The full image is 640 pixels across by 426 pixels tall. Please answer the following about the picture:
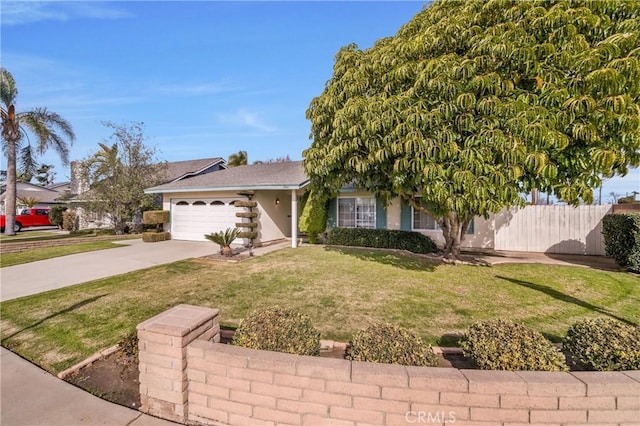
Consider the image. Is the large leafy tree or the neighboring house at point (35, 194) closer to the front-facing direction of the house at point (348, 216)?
the large leafy tree

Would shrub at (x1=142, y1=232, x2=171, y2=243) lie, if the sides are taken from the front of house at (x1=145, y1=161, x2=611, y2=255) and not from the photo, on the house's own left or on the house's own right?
on the house's own right

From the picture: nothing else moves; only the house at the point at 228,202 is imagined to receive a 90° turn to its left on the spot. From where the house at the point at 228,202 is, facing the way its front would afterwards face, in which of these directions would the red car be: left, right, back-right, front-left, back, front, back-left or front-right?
back-left

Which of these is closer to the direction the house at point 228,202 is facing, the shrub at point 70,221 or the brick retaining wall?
the brick retaining wall

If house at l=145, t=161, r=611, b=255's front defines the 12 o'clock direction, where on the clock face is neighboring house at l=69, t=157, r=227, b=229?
The neighboring house is roughly at 4 o'clock from the house.

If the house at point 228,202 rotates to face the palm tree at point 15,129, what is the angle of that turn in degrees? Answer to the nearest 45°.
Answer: approximately 135° to its right

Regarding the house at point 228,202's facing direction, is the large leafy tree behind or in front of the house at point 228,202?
in front

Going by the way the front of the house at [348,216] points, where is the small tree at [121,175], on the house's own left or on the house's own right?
on the house's own right

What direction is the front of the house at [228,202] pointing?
toward the camera

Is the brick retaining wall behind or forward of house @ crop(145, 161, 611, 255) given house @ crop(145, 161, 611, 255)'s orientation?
forward

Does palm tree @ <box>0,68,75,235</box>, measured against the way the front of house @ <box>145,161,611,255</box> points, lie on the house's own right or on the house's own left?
on the house's own right

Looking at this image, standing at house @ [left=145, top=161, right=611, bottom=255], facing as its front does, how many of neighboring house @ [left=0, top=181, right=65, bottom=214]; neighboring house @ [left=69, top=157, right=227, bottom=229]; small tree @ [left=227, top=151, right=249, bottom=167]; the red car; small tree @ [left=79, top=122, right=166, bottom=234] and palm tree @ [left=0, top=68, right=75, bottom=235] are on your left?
0

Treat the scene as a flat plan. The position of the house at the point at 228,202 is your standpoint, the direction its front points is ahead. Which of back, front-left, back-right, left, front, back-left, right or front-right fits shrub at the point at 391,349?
front

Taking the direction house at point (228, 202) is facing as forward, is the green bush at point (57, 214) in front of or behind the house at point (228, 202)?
behind

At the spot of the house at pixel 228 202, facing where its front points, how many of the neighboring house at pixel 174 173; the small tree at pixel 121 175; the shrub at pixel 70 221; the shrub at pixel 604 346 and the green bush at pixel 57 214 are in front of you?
1

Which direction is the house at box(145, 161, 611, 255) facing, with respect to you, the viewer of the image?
facing the viewer

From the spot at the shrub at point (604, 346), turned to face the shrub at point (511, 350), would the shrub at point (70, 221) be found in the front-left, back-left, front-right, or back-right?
front-right
